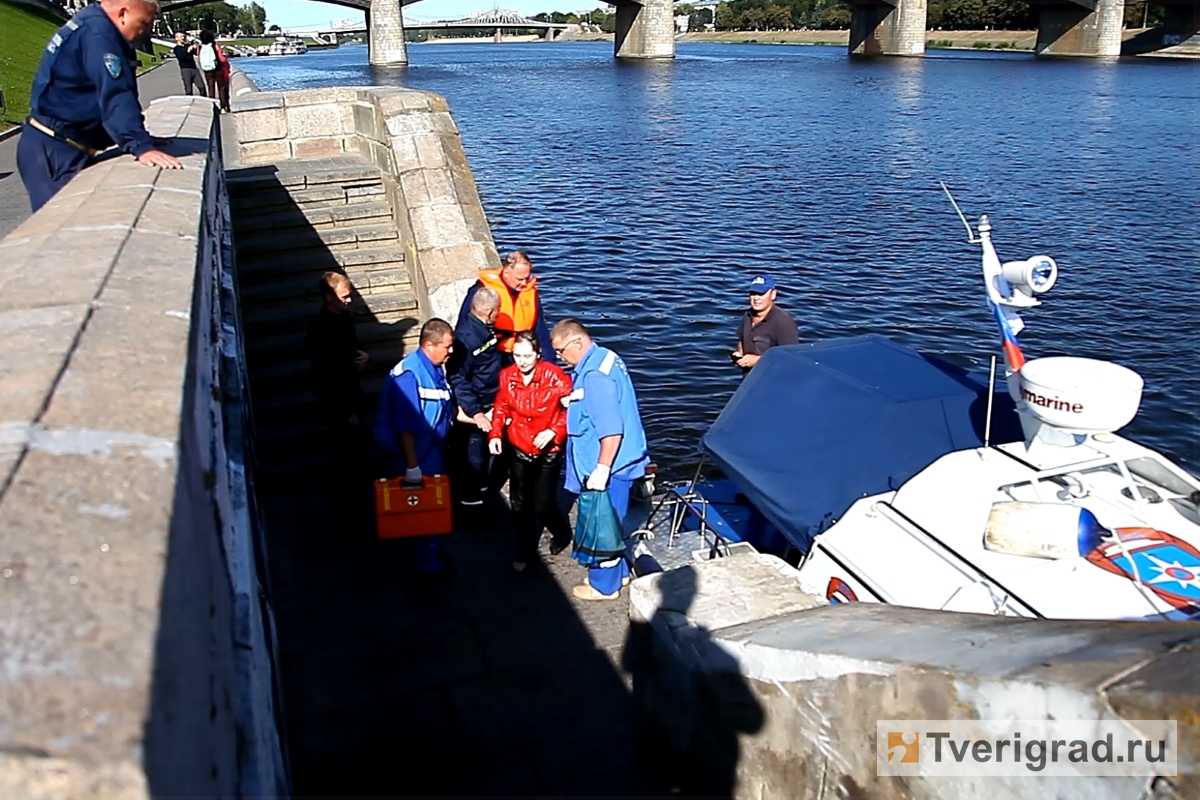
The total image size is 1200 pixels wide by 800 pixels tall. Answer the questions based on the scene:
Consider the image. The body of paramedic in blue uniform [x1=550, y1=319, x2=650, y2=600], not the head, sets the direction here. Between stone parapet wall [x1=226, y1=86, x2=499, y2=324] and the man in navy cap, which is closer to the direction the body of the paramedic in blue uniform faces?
the stone parapet wall

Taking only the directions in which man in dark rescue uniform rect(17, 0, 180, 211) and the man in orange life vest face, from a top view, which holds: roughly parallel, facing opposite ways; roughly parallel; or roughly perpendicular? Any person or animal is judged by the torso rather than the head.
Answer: roughly perpendicular

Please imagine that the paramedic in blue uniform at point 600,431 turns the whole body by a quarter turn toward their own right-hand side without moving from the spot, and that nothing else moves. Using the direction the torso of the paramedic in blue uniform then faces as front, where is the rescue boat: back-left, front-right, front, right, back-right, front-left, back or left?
right

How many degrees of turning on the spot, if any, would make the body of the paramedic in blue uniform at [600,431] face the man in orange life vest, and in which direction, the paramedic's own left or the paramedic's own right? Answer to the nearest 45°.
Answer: approximately 90° to the paramedic's own right

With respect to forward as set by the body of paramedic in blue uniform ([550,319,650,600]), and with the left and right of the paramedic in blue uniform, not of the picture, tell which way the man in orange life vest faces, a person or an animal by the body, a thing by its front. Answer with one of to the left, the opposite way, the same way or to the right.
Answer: to the left

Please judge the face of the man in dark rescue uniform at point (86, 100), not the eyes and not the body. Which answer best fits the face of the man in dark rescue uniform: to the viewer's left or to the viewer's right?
to the viewer's right

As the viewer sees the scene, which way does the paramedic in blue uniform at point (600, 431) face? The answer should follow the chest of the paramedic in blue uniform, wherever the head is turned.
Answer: to the viewer's left

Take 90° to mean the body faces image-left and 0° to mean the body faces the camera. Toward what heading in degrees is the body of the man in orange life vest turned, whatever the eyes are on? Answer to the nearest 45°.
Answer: approximately 0°

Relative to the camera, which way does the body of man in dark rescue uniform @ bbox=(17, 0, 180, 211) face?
to the viewer's right

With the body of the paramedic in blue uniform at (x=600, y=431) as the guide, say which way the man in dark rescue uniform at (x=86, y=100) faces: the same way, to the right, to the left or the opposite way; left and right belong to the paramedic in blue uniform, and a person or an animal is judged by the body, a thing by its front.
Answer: the opposite way

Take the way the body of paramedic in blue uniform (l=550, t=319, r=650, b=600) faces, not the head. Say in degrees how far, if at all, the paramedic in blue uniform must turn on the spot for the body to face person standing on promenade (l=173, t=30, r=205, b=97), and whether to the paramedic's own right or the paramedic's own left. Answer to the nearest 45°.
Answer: approximately 45° to the paramedic's own right
